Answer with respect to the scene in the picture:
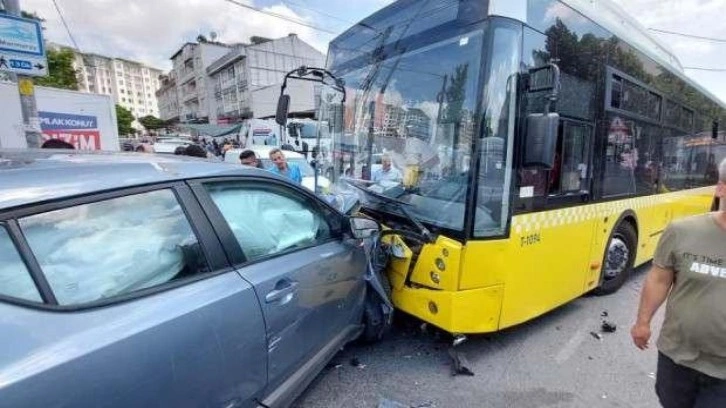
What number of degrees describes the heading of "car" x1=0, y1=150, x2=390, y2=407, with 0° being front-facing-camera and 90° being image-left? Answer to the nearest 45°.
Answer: approximately 225°

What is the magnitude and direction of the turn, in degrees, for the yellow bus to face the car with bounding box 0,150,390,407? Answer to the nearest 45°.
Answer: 0° — it already faces it

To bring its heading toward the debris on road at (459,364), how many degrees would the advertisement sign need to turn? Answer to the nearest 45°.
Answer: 0° — it already faces it

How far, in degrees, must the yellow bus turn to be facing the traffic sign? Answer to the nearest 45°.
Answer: approximately 45° to its right

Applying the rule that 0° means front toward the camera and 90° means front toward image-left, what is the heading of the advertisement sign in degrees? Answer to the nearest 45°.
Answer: approximately 0°

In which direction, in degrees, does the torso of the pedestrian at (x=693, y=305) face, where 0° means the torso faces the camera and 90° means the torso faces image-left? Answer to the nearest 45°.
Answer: approximately 0°

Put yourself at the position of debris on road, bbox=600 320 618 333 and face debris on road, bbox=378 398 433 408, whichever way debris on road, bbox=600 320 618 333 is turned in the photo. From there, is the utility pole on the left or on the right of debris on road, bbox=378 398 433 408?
right

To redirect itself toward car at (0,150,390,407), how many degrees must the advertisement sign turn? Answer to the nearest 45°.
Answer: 0° — it already faces it

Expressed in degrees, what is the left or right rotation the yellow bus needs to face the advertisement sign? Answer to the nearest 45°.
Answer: approximately 45° to its right
